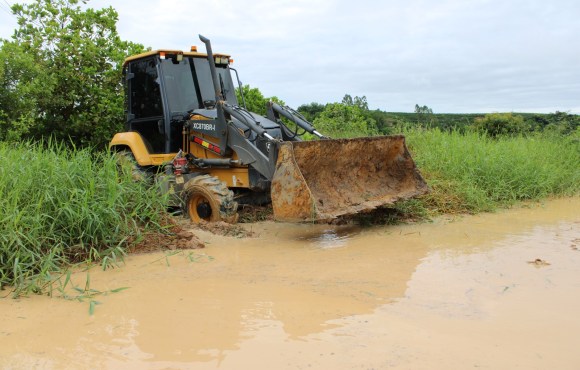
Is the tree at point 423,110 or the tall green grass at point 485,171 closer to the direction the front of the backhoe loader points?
the tall green grass

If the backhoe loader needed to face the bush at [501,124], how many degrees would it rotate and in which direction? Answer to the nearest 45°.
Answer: approximately 90° to its left

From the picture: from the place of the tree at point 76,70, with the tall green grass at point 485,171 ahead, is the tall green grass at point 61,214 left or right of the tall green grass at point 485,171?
right

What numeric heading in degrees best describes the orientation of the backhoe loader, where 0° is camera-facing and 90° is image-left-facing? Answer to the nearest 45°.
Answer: approximately 315°

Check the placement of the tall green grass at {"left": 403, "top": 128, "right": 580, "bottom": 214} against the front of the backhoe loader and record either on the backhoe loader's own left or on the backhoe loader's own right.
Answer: on the backhoe loader's own left

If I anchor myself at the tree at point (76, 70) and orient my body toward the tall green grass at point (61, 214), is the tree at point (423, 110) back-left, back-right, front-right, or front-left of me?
back-left

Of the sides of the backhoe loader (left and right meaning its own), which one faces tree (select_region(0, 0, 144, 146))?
back

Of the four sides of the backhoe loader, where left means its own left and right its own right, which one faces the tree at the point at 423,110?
left
